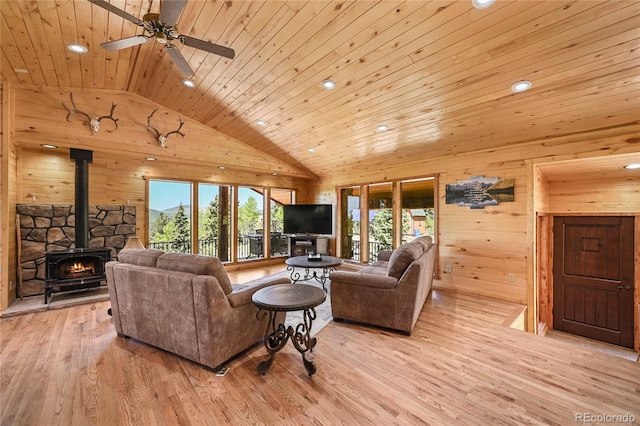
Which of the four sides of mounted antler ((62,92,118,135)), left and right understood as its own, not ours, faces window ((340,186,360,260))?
left

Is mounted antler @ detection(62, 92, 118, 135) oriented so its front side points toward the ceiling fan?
yes

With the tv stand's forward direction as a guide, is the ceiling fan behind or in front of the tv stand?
in front

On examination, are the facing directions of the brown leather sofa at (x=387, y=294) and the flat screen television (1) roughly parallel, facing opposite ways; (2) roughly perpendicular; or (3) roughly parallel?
roughly perpendicular

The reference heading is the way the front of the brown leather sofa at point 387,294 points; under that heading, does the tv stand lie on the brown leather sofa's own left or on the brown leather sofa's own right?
on the brown leather sofa's own right

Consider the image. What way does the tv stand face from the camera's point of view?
toward the camera

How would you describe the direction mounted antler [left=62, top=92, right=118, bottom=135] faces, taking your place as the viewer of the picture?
facing the viewer

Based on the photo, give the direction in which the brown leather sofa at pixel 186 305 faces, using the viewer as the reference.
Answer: facing away from the viewer and to the right of the viewer

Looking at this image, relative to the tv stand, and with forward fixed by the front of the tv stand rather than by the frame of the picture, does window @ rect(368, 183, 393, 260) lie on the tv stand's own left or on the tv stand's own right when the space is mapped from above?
on the tv stand's own left

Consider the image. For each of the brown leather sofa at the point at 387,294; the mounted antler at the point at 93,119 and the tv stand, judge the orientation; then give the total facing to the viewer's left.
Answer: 1

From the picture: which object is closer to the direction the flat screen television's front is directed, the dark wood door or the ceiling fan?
the ceiling fan

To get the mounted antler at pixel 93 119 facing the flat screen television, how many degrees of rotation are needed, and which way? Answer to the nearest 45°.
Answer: approximately 90° to its left

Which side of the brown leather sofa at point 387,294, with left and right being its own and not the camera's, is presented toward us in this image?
left

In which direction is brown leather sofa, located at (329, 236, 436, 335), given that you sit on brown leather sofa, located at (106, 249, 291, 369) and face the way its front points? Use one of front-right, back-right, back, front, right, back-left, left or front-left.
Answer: front-right

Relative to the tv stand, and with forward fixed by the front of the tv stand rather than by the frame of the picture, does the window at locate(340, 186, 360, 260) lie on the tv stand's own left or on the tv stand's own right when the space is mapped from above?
on the tv stand's own left

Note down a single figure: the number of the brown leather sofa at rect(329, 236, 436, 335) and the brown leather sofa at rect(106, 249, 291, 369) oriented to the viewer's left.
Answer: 1

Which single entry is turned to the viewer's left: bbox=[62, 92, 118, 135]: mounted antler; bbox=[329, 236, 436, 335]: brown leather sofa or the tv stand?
the brown leather sofa

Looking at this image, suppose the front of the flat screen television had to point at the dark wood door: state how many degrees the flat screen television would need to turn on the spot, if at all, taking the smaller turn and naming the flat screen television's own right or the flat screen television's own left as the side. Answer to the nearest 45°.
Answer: approximately 45° to the flat screen television's own left

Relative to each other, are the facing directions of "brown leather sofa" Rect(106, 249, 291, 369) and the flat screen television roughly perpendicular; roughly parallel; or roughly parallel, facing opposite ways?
roughly parallel, facing opposite ways
